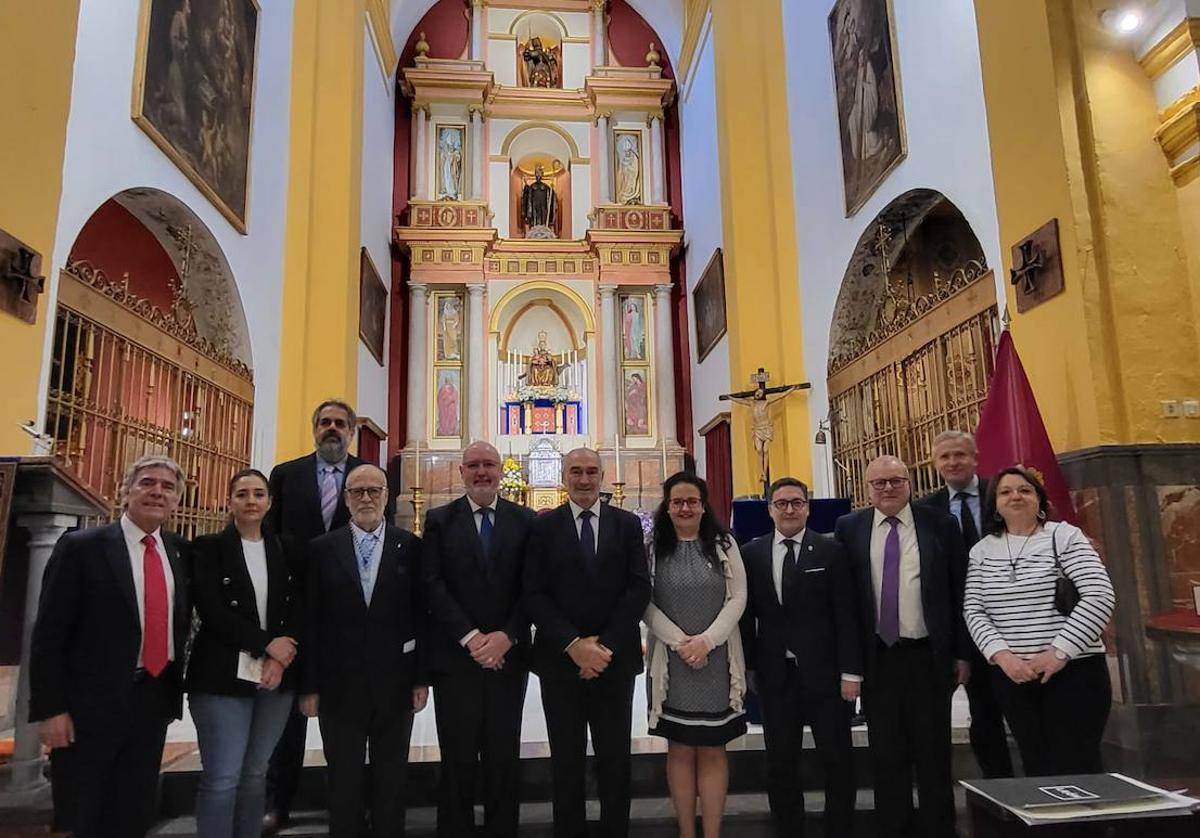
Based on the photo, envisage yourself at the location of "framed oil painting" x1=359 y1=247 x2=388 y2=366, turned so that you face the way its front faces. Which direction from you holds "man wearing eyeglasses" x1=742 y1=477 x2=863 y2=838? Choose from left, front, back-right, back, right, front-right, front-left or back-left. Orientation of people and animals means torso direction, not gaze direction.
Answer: right

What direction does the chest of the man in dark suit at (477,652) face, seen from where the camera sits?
toward the camera

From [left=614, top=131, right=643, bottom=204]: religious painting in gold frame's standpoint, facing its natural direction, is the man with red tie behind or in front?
in front

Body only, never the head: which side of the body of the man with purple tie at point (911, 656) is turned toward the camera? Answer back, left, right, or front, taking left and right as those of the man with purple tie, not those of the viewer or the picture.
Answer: front

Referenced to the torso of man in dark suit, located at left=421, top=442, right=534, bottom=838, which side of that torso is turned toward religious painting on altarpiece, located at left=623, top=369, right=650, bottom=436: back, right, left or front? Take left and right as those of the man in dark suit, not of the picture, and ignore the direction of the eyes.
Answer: back

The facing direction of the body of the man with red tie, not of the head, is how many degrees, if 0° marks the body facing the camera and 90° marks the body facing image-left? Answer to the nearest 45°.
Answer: approximately 315°

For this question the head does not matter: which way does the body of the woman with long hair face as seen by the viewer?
toward the camera

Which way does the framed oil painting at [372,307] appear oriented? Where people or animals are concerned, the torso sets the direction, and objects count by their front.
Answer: to the viewer's right

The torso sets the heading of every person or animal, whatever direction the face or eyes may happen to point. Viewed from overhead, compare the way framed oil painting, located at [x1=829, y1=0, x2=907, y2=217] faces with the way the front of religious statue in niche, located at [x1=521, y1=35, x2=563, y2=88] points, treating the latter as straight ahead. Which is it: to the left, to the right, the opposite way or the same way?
to the right

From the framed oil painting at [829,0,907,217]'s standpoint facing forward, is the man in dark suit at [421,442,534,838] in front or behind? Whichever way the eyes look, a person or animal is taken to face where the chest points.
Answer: in front

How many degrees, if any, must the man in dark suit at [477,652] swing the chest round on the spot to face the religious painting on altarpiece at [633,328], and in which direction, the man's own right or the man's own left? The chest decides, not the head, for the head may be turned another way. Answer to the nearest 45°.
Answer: approximately 180°

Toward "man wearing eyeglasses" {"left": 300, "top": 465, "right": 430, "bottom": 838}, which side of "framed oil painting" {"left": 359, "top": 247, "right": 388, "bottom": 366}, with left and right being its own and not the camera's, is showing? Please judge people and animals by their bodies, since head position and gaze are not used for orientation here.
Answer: right

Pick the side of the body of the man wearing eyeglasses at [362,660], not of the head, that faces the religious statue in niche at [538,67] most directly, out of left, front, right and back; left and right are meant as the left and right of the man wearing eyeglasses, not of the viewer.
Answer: back

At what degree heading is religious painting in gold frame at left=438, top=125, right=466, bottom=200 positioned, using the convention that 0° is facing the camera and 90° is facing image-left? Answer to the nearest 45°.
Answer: approximately 0°

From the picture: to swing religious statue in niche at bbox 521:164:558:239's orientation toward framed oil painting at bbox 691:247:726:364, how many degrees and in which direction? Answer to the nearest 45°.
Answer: approximately 45° to its left

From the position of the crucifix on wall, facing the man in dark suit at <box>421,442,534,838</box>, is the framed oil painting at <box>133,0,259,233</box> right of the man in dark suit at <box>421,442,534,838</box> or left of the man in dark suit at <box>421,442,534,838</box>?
right

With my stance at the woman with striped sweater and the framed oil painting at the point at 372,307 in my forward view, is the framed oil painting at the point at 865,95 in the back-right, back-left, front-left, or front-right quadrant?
front-right

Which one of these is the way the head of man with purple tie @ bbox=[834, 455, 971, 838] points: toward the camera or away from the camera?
toward the camera
